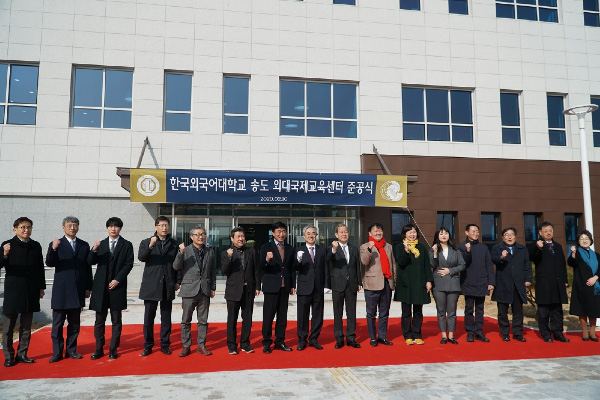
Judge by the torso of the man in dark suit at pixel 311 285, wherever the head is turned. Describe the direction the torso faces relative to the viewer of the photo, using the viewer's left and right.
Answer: facing the viewer

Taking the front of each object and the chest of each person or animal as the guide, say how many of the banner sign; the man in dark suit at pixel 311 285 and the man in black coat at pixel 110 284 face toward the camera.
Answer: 3

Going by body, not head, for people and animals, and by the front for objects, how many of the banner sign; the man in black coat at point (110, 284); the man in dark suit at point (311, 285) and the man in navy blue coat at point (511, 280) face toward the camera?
4

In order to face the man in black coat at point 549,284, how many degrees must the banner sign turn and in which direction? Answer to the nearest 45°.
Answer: approximately 45° to its left

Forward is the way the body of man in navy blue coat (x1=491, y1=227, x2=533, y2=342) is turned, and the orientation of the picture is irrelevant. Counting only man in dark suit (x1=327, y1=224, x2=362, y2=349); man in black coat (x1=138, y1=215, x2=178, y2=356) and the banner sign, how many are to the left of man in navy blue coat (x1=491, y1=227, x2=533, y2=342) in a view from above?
0

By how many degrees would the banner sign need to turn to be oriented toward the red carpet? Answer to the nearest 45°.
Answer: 0° — it already faces it

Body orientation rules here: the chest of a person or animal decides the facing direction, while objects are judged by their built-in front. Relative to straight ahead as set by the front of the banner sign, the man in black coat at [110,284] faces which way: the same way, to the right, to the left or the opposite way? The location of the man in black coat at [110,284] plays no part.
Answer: the same way

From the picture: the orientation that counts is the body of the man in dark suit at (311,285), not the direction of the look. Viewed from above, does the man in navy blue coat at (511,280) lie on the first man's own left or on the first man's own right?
on the first man's own left

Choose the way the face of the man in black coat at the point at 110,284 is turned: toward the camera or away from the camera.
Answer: toward the camera

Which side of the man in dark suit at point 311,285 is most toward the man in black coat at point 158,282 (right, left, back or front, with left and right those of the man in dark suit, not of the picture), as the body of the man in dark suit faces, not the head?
right

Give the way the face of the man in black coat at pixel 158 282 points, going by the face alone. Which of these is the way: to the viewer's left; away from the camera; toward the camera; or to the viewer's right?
toward the camera

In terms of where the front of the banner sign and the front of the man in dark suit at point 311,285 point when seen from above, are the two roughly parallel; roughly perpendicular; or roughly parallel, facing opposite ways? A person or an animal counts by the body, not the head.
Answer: roughly parallel

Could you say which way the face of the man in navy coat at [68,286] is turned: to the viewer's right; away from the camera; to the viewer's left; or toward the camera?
toward the camera

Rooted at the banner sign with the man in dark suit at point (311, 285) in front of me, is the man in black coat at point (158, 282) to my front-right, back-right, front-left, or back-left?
front-right

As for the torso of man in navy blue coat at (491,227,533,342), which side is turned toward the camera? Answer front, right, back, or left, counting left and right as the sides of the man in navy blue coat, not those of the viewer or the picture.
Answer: front

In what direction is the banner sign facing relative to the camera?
toward the camera

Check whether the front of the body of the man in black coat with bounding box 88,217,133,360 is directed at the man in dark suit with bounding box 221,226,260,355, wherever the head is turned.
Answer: no
